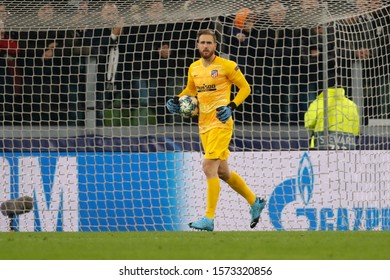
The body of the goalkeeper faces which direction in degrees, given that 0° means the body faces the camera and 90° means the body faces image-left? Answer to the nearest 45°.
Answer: approximately 45°

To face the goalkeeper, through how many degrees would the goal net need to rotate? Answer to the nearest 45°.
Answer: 0° — it already faces them

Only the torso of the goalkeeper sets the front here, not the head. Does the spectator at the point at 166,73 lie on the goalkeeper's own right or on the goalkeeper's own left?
on the goalkeeper's own right

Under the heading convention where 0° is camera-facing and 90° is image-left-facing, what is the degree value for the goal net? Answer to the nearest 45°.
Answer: approximately 0°
